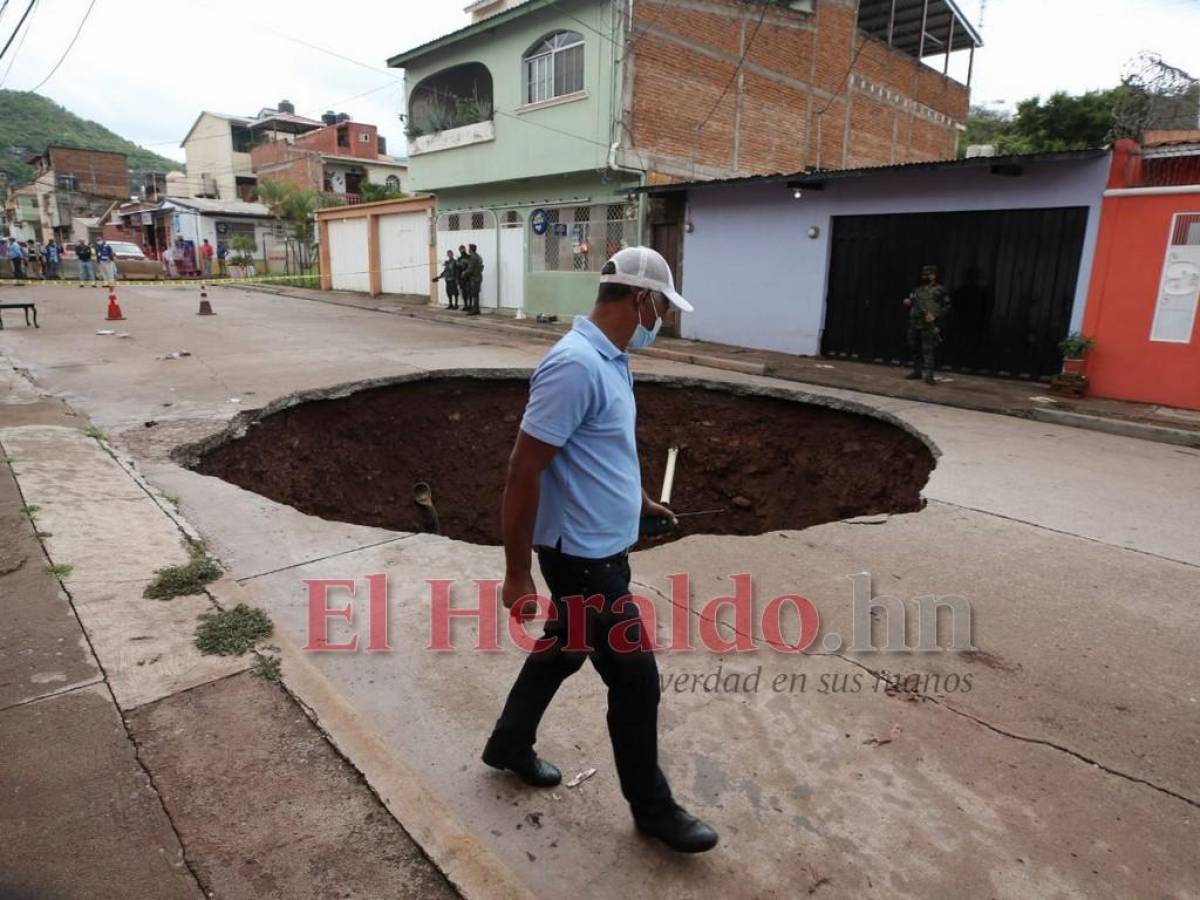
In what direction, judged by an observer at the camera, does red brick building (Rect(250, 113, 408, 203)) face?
facing the viewer and to the right of the viewer

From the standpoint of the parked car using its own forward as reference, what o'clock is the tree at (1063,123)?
The tree is roughly at 12 o'clock from the parked car.

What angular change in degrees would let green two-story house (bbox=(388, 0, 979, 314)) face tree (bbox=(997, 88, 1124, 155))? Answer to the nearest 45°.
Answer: approximately 180°

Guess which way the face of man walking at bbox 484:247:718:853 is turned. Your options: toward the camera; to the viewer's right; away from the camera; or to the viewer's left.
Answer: to the viewer's right

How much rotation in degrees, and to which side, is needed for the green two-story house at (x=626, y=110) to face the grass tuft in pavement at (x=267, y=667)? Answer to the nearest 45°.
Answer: approximately 45° to its left

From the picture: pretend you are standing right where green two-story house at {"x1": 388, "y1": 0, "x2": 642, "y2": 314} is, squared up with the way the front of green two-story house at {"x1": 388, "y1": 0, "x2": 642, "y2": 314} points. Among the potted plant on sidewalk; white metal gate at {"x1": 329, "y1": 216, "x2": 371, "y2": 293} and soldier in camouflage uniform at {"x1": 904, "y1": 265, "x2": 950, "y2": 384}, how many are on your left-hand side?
2

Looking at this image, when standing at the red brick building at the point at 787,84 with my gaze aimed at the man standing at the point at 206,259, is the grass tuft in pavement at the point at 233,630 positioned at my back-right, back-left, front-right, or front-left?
back-left

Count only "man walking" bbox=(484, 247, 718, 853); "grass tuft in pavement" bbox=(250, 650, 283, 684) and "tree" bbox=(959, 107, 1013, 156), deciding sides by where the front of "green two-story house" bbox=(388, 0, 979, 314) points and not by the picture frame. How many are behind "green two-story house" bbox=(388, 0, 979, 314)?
1

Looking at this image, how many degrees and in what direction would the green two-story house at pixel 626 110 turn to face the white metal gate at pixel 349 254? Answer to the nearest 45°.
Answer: approximately 90° to its right

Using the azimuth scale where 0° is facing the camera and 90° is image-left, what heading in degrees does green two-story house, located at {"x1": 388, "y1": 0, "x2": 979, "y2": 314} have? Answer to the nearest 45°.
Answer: approximately 45°

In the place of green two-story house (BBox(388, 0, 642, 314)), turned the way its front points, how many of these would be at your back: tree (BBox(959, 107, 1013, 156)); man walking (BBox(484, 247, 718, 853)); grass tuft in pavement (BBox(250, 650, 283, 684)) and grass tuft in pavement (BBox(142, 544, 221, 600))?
1

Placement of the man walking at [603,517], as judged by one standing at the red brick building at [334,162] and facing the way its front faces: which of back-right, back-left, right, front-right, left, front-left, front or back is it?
front-right
